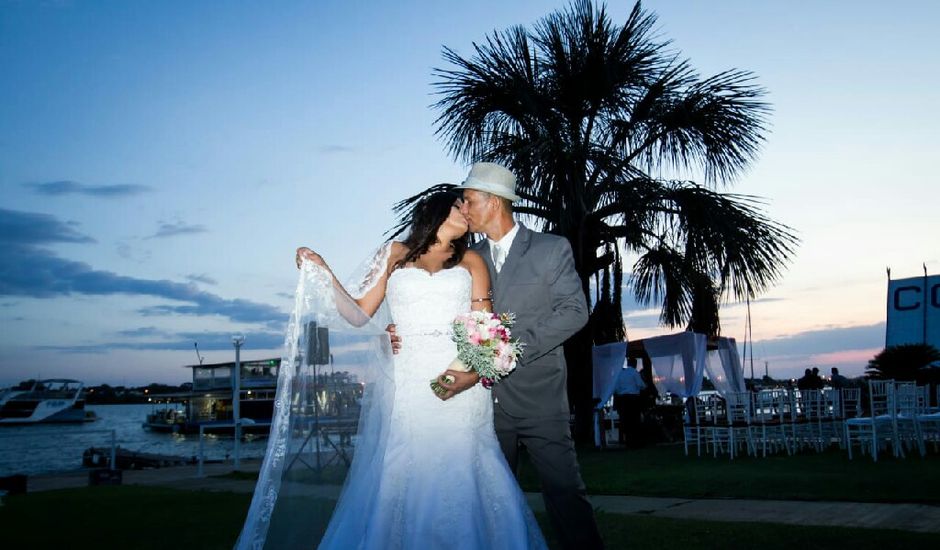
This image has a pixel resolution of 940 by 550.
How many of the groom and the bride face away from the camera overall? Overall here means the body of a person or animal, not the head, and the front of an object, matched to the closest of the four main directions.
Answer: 0

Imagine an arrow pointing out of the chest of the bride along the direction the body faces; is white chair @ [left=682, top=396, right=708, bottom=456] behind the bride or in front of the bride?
behind

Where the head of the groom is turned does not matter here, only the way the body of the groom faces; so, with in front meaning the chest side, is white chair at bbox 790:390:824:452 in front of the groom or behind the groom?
behind

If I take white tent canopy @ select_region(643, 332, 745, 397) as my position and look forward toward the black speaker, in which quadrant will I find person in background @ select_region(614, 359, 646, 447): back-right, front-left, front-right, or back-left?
front-left

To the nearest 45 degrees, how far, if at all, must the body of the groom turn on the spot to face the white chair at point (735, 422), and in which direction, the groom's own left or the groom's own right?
approximately 135° to the groom's own right

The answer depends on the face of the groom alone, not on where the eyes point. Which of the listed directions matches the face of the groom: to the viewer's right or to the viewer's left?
to the viewer's left

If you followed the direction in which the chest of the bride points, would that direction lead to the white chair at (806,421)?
no

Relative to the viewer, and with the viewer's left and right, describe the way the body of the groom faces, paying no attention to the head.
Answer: facing the viewer and to the left of the viewer

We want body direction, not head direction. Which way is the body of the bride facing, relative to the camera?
toward the camera

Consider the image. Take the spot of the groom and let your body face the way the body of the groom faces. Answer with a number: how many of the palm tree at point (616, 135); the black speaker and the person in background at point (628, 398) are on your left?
0

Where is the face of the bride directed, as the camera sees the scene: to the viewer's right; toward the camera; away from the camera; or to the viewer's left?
to the viewer's right

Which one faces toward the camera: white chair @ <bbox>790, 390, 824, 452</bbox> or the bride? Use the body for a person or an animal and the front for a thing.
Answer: the bride
